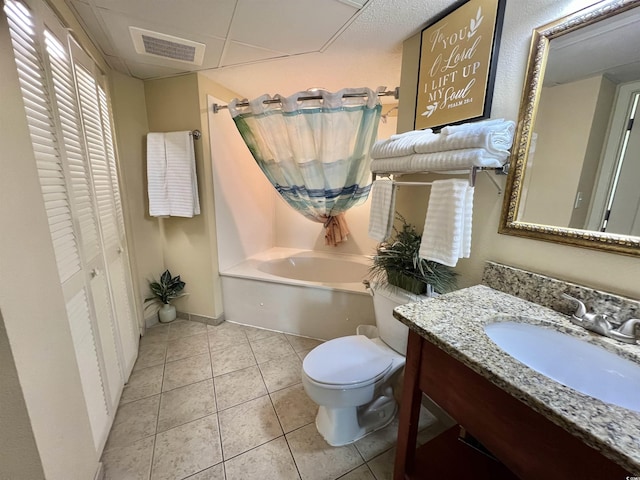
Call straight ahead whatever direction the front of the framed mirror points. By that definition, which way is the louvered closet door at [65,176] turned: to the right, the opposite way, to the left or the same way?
the opposite way

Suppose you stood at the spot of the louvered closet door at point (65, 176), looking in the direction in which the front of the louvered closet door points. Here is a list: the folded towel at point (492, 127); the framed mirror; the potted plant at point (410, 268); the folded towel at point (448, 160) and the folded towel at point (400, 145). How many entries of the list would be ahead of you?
5

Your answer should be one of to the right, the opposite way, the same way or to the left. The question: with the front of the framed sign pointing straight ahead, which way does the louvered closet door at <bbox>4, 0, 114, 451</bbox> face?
the opposite way

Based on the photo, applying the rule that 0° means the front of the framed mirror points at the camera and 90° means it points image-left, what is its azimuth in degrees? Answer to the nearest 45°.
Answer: approximately 45°

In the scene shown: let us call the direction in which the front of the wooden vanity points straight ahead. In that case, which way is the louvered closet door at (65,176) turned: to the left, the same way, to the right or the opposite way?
the opposite way

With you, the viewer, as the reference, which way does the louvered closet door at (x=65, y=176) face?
facing the viewer and to the right of the viewer

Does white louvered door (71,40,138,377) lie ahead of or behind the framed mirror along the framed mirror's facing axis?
ahead

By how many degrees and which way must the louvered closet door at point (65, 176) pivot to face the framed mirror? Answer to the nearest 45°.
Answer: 0° — it already faces it

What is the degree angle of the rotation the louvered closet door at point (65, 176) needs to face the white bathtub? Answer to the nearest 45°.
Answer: approximately 45° to its left
